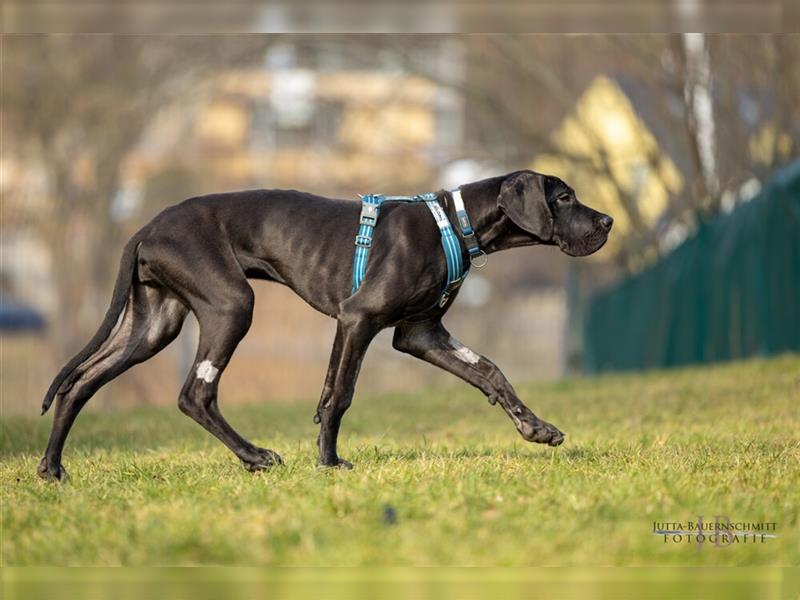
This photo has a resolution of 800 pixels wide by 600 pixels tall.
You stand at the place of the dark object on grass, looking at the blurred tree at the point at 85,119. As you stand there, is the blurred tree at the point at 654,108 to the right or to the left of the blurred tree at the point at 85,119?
right

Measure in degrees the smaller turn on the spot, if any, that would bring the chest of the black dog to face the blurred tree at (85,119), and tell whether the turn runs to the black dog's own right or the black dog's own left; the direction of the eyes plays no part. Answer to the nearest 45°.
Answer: approximately 90° to the black dog's own left

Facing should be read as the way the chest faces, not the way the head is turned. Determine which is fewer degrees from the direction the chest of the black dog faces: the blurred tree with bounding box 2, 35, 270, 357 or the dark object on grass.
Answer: the dark object on grass

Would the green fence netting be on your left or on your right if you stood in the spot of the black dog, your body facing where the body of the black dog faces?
on your left

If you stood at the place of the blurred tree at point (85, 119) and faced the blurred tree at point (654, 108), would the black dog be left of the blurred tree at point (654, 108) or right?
right

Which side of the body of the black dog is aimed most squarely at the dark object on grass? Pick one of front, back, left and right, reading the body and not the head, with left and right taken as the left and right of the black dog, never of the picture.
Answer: right

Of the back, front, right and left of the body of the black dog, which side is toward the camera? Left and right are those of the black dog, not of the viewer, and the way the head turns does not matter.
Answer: right

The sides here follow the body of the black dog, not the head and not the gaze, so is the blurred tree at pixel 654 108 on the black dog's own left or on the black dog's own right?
on the black dog's own left
